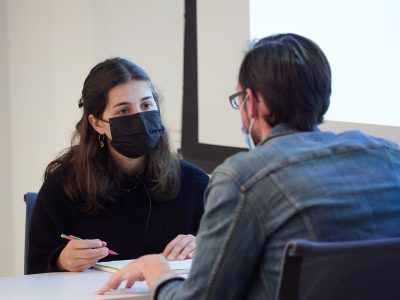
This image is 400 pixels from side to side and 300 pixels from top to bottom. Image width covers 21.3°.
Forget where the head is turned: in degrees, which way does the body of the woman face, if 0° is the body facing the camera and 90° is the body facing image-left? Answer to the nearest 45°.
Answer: approximately 315°

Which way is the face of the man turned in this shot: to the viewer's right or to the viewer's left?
to the viewer's left

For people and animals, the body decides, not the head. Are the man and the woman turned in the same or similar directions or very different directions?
very different directions

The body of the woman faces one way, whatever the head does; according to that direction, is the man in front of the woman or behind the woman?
in front

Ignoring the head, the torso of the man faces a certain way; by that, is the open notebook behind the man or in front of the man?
in front

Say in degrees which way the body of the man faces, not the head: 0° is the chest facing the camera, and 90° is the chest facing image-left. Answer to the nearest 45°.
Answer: approximately 135°

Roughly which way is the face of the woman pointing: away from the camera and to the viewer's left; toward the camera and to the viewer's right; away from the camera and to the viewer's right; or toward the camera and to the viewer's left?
toward the camera and to the viewer's right
